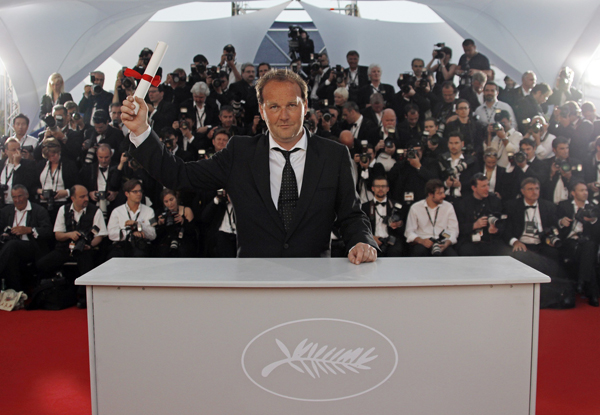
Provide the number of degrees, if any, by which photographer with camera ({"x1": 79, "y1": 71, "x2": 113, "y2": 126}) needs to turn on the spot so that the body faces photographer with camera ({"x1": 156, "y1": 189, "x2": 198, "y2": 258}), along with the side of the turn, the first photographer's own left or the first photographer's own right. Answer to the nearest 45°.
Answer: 0° — they already face them

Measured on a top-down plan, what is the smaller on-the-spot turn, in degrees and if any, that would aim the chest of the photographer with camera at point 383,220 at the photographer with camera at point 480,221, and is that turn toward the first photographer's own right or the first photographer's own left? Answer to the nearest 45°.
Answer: approximately 90° to the first photographer's own left

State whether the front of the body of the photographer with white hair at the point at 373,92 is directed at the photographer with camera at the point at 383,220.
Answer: yes

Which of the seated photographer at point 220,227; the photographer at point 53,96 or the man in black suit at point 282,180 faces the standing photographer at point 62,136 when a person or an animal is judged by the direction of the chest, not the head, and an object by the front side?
the photographer at point 53,96

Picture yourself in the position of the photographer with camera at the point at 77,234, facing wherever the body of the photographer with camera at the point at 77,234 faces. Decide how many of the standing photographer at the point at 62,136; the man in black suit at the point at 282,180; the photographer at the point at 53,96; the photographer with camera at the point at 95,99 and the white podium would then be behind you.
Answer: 3

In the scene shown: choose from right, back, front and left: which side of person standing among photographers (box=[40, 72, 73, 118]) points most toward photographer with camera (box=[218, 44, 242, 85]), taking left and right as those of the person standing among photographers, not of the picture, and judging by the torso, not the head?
left

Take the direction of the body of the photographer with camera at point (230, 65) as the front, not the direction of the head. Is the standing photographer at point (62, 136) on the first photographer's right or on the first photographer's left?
on the first photographer's right
